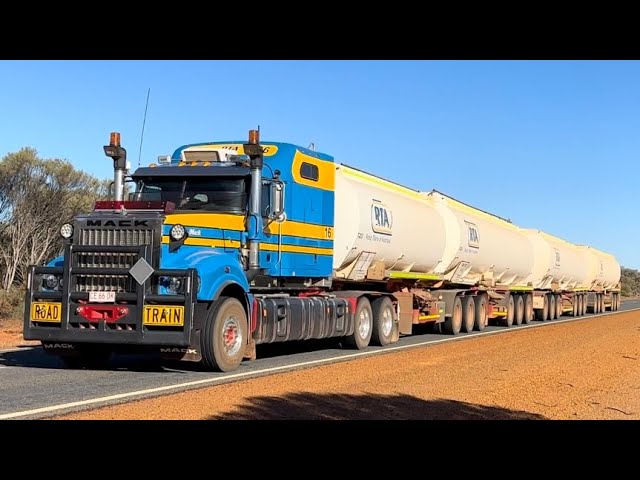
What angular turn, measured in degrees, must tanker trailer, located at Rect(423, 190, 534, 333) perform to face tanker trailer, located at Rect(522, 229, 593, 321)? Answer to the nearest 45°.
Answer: approximately 135° to its right

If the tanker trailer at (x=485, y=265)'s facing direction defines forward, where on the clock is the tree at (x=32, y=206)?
The tree is roughly at 2 o'clock from the tanker trailer.

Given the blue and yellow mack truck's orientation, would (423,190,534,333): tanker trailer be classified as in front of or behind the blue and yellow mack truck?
behind

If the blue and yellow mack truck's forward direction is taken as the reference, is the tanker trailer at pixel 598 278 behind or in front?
behind

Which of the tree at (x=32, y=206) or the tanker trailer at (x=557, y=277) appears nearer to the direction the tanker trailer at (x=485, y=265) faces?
the tree

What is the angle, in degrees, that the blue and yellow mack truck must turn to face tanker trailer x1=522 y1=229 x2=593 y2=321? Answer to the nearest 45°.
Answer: approximately 180°

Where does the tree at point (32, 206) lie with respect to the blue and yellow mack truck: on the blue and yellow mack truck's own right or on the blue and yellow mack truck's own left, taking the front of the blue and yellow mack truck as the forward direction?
on the blue and yellow mack truck's own right
